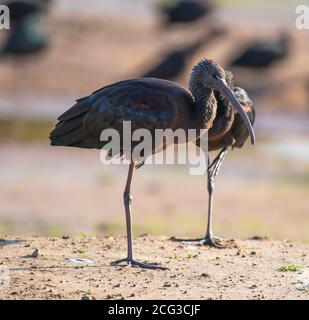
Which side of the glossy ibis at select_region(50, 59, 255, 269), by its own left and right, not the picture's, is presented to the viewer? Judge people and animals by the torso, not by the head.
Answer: right

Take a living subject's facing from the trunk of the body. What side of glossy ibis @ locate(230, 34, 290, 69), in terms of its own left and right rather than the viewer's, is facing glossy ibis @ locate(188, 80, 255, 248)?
right

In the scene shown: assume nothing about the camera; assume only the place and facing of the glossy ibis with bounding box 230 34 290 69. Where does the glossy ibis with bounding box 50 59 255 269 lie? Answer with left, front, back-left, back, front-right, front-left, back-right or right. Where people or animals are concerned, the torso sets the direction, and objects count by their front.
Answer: right

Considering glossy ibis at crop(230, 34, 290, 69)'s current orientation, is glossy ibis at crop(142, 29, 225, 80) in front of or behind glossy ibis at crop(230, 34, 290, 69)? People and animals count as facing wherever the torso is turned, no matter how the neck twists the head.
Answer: behind

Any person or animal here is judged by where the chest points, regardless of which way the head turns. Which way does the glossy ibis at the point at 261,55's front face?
to the viewer's right

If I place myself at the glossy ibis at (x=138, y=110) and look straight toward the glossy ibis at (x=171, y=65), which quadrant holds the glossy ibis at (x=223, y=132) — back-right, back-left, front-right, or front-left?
front-right

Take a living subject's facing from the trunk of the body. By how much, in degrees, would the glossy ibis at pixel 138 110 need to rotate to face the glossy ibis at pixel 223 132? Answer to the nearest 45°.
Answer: approximately 45° to its left
